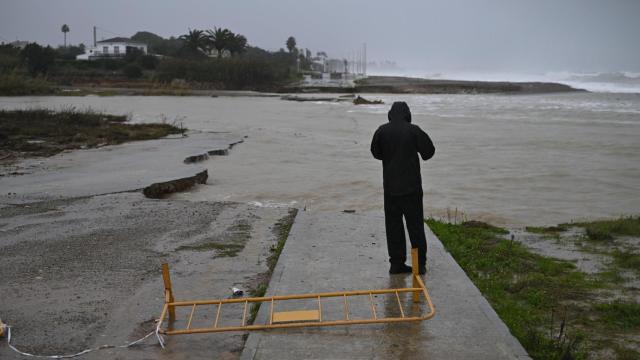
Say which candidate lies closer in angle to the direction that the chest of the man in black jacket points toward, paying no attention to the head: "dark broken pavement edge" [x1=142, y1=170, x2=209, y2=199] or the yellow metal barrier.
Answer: the dark broken pavement edge

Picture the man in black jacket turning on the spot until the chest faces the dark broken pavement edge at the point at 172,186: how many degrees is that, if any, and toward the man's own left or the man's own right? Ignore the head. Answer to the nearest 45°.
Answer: approximately 45° to the man's own left

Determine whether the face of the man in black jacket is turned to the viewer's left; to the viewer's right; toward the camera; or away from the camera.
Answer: away from the camera

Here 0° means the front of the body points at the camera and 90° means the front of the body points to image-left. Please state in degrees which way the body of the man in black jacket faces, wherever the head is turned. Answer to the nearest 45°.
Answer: approximately 180°

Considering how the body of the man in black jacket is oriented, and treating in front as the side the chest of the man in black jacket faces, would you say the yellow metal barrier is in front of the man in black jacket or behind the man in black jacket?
behind
